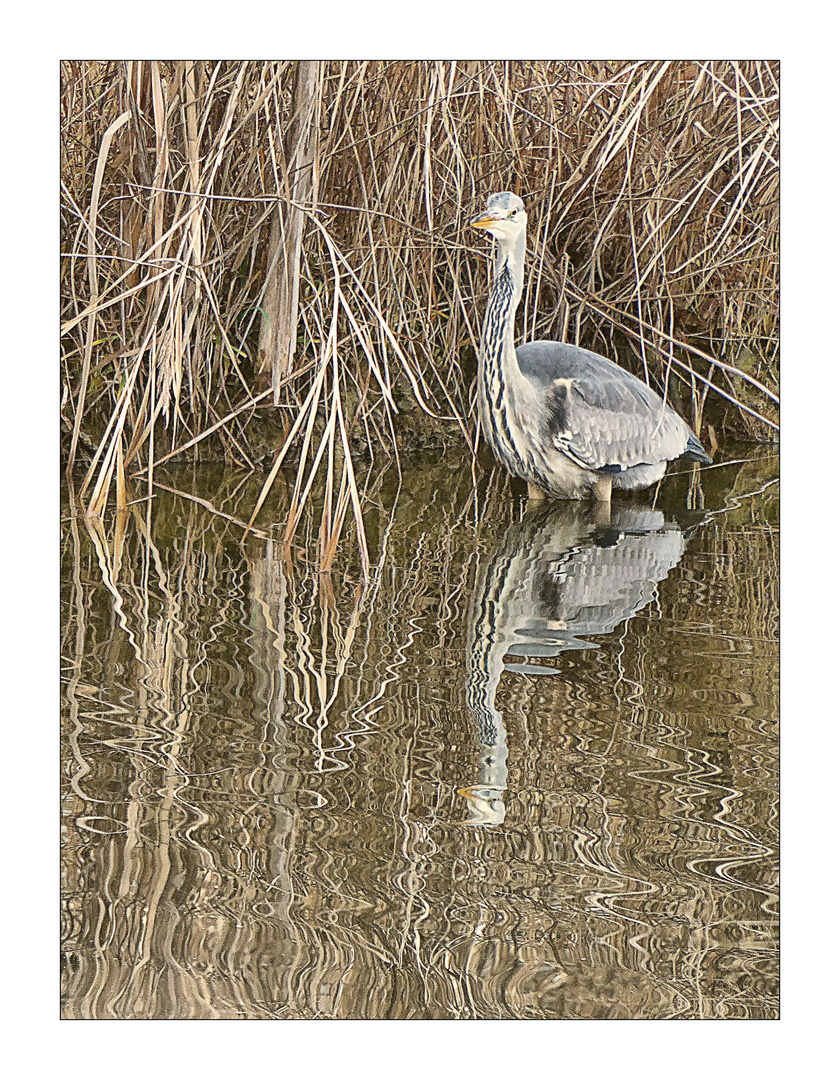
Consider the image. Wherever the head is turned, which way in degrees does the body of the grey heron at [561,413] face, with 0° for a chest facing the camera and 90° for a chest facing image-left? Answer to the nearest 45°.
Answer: approximately 45°
